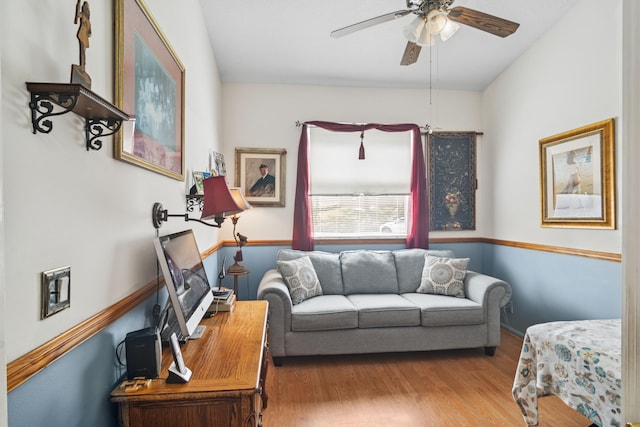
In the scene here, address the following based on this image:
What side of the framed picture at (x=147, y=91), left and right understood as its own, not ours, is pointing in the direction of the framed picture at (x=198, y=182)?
left

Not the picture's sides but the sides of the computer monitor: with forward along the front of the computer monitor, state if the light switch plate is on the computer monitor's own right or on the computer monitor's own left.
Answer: on the computer monitor's own right

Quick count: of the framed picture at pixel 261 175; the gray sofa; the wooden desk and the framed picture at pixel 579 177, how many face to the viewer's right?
1

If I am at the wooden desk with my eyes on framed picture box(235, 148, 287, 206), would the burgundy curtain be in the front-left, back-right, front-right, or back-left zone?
front-right

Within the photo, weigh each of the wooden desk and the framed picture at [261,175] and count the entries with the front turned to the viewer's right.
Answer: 1

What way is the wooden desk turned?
to the viewer's right

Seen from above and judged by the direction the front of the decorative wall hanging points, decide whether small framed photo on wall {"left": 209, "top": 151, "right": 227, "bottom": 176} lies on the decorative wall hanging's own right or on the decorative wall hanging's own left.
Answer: on the decorative wall hanging's own right

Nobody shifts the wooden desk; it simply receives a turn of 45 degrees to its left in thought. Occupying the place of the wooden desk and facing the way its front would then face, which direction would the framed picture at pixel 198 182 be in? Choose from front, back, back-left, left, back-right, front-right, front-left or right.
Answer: front-left

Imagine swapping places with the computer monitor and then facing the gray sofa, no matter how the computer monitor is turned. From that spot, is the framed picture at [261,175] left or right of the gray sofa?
left

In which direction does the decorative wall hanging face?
toward the camera

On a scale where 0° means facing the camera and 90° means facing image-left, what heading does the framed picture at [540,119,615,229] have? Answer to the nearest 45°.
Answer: approximately 45°

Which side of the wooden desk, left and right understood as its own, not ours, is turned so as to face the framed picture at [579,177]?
front

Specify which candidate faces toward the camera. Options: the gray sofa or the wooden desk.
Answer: the gray sofa

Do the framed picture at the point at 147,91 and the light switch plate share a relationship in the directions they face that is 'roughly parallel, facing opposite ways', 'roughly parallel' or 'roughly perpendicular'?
roughly parallel

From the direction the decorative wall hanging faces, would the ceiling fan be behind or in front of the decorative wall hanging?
in front

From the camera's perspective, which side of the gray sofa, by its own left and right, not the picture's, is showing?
front
